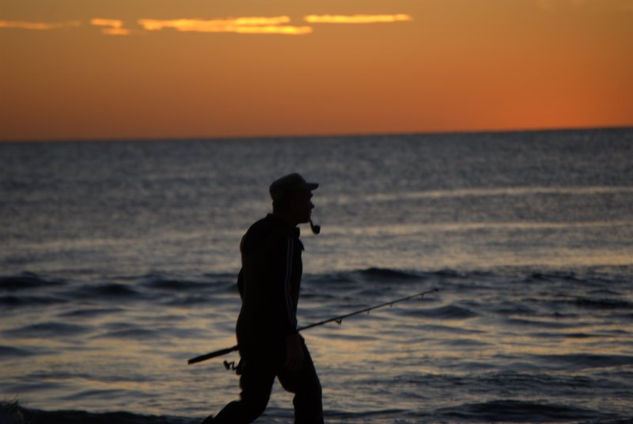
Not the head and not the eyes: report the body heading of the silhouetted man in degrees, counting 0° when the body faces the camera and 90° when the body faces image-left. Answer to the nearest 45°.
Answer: approximately 270°

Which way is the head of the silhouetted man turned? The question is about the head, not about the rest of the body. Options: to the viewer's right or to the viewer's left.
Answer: to the viewer's right
